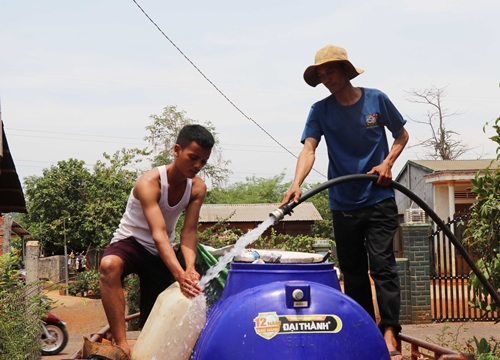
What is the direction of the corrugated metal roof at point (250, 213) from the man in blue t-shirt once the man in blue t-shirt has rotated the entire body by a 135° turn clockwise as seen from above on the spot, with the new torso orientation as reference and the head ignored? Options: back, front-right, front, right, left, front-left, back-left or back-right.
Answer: front-right

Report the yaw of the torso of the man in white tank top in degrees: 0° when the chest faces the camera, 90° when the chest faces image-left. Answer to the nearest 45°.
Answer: approximately 315°

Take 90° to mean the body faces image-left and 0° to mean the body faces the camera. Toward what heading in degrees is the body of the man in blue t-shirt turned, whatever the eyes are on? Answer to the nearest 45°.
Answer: approximately 0°

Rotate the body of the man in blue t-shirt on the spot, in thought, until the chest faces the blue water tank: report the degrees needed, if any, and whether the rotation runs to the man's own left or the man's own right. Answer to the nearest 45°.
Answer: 0° — they already face it

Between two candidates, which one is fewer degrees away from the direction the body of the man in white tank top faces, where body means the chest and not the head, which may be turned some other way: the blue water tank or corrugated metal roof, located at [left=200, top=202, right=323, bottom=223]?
the blue water tank

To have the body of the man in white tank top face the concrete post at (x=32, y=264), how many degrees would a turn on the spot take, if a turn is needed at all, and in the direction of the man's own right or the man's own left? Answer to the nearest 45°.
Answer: approximately 135° to the man's own left

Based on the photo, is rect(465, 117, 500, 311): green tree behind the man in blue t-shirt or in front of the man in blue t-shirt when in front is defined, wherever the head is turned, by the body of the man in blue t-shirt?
behind

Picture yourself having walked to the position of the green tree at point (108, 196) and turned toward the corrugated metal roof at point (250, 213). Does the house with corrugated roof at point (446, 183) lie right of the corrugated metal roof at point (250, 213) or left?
right

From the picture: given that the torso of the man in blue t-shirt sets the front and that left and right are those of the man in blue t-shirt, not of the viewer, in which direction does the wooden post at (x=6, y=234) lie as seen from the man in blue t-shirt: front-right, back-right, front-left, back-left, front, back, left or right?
back-right
